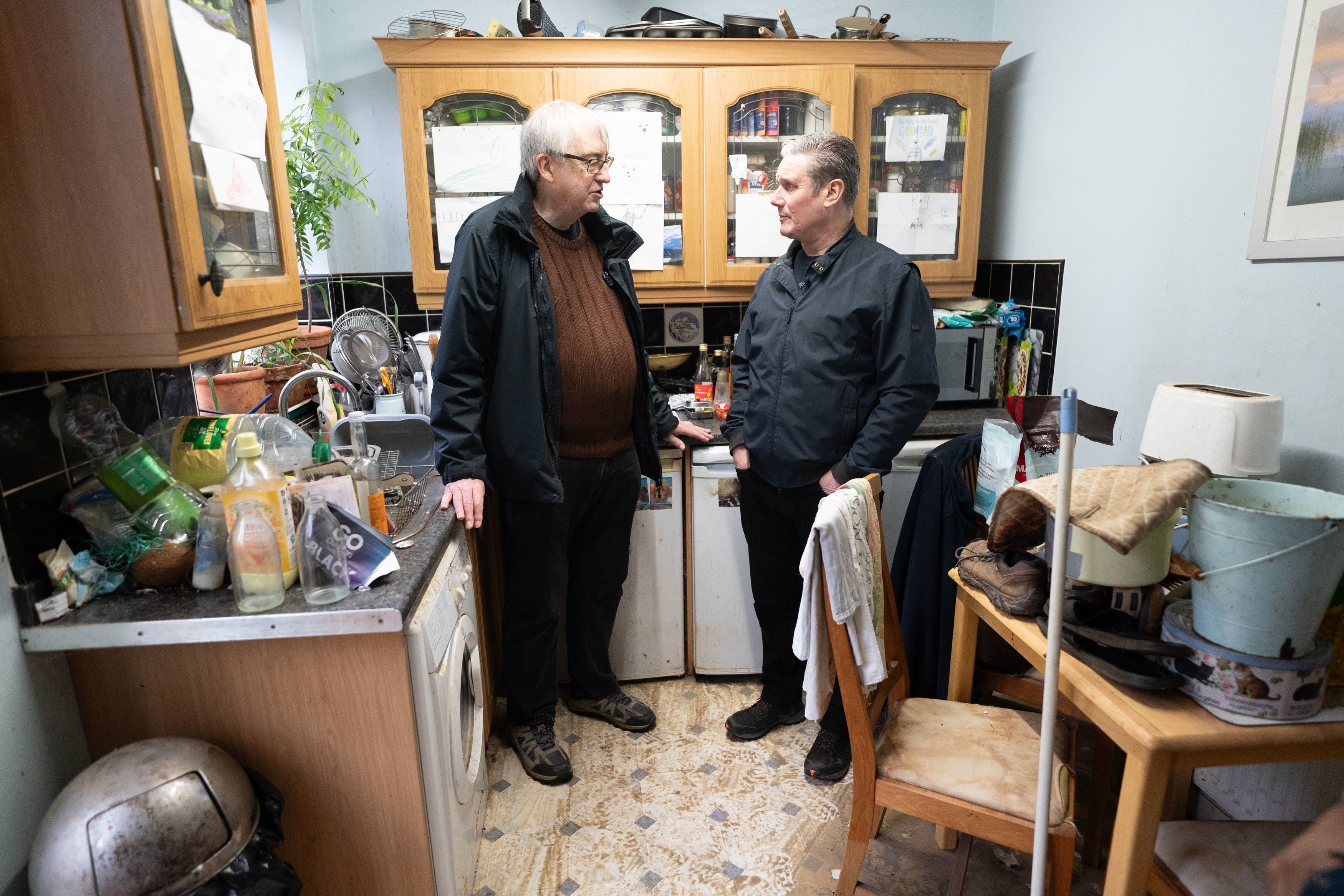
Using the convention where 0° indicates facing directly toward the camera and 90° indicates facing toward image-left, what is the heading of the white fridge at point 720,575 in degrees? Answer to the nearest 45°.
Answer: approximately 0°

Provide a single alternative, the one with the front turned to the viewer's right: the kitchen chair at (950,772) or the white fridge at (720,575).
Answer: the kitchen chair

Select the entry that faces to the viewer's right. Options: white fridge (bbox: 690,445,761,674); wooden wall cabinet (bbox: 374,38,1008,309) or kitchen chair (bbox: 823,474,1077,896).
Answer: the kitchen chair

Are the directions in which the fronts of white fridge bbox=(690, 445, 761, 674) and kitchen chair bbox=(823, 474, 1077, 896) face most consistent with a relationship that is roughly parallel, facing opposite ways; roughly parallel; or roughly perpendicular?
roughly perpendicular

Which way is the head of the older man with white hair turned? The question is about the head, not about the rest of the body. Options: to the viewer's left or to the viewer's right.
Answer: to the viewer's right

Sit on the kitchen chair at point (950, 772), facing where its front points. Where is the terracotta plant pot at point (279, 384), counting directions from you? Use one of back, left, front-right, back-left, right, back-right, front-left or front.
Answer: back

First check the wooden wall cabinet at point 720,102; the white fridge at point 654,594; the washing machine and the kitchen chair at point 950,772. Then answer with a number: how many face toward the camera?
2

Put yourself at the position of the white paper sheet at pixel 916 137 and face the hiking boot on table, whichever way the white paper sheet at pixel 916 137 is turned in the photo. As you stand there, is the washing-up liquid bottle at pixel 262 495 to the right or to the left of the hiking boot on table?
right

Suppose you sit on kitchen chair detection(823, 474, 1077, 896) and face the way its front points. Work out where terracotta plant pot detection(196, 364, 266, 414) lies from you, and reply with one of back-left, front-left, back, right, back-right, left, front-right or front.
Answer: back

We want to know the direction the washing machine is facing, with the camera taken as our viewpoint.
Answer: facing to the right of the viewer

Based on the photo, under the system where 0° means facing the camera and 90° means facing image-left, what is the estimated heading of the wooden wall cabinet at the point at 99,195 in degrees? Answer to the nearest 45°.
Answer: approximately 315°

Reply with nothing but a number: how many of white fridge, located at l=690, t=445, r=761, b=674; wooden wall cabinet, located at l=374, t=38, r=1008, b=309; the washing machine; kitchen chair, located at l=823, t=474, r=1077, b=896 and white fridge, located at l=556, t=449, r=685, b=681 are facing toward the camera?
3

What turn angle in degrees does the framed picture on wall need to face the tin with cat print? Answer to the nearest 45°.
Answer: approximately 45° to its left
